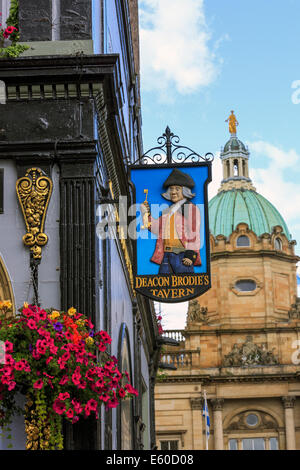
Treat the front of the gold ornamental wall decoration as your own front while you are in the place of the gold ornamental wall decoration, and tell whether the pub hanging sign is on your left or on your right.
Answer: on your left
